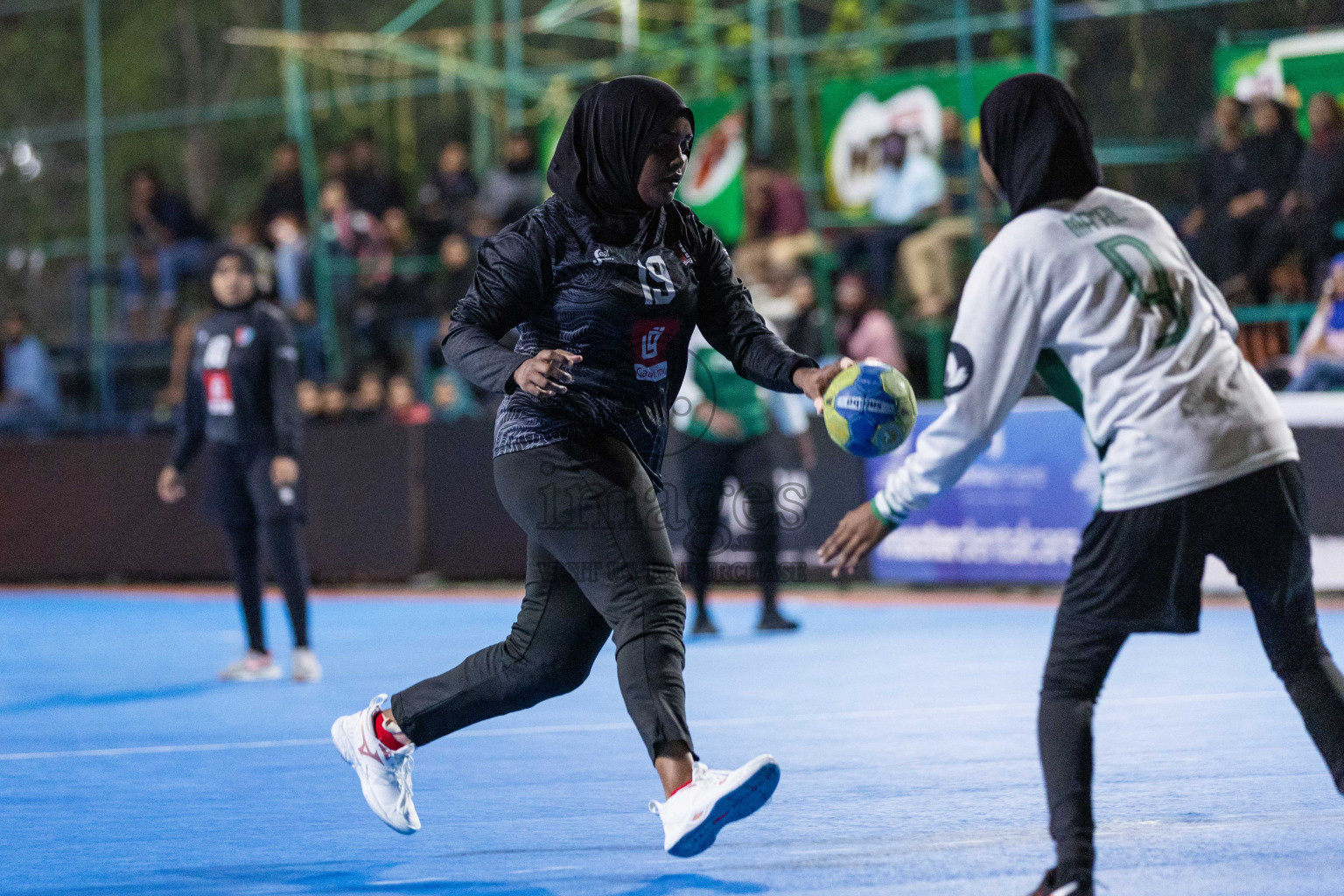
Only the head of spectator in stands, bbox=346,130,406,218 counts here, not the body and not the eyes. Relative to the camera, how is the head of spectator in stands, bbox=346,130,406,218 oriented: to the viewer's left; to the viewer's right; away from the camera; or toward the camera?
toward the camera

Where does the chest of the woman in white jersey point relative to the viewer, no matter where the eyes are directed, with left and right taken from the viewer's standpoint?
facing away from the viewer and to the left of the viewer

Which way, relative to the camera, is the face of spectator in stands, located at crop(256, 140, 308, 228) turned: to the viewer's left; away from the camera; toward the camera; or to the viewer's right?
toward the camera

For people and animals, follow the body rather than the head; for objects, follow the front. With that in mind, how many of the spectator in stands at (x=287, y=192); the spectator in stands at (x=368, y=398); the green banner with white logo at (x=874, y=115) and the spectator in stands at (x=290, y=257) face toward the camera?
4

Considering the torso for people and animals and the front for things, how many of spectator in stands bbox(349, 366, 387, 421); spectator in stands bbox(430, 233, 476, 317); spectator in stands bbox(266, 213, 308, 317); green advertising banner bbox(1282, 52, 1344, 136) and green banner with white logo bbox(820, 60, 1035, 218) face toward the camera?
5

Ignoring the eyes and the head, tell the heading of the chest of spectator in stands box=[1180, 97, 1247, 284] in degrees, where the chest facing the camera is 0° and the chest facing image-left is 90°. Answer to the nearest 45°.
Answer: approximately 45°

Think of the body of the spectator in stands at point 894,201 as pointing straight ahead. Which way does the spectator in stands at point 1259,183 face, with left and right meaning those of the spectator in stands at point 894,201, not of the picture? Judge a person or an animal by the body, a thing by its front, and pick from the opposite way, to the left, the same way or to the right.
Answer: the same way

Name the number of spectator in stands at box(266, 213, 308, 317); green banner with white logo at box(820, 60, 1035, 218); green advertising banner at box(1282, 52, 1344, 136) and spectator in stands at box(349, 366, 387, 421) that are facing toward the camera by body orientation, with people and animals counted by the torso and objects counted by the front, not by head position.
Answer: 4

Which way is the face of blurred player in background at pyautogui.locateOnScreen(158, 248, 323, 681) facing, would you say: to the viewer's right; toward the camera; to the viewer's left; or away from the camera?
toward the camera

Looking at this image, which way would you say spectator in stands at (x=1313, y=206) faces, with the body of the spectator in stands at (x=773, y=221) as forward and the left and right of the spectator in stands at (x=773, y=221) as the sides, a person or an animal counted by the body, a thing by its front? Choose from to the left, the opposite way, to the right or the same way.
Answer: the same way

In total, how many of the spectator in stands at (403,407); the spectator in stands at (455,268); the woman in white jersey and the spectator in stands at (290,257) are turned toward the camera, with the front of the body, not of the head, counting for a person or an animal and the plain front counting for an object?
3

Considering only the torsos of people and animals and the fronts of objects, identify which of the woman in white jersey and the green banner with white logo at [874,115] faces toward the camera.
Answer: the green banner with white logo

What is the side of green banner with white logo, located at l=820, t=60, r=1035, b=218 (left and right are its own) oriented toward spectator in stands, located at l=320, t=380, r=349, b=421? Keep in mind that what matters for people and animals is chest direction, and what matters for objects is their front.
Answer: right

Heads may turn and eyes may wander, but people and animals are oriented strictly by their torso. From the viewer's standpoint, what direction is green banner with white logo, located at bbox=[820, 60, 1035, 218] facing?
toward the camera

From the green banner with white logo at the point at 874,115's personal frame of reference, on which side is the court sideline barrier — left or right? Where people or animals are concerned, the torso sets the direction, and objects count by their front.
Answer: on its right

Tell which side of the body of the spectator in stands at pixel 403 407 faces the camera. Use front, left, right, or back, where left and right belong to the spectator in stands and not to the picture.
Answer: front

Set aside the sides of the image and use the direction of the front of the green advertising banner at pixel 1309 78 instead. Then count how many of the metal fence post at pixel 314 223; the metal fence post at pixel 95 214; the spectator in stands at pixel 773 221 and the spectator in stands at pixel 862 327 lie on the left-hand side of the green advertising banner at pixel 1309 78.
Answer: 0
